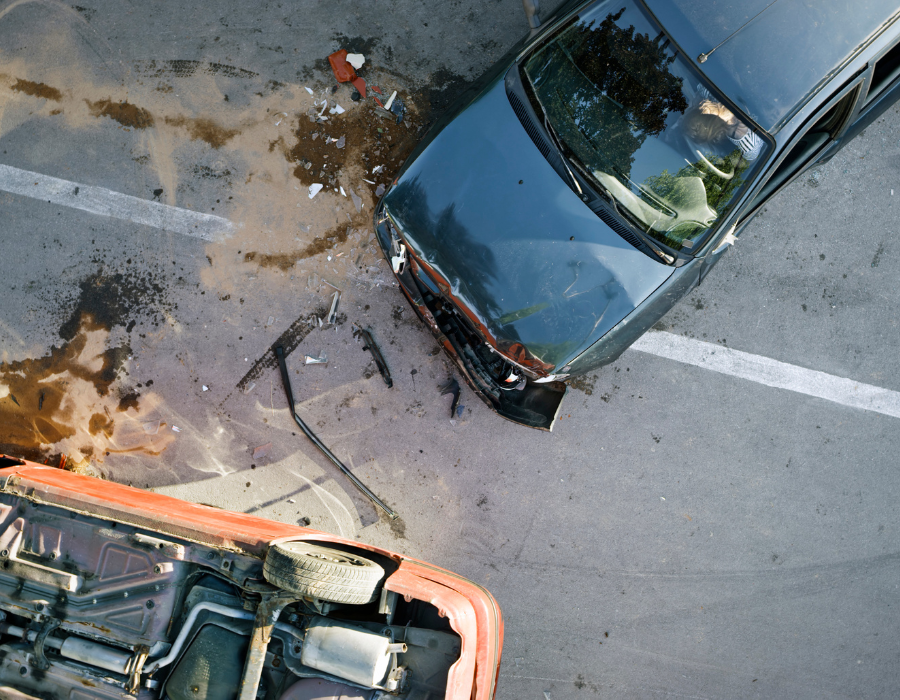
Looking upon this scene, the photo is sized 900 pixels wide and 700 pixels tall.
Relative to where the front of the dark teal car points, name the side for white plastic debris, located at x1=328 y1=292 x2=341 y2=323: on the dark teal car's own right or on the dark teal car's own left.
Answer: on the dark teal car's own right

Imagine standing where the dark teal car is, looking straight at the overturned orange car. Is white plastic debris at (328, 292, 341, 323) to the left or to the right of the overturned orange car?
right

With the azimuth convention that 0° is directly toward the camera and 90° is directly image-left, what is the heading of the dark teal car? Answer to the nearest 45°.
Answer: approximately 45°

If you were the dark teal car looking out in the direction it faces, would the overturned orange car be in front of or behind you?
in front

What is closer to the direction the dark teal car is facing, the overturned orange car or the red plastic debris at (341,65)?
the overturned orange car
